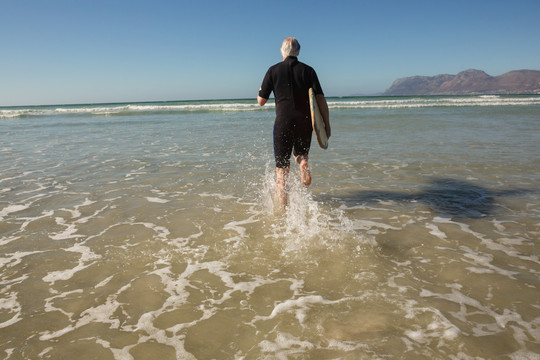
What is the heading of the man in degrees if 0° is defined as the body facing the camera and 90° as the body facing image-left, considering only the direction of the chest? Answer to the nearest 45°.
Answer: approximately 180°

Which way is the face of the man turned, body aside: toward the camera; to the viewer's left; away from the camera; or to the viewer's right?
away from the camera
